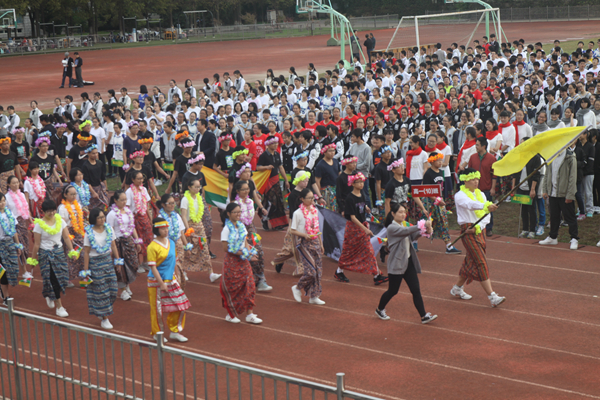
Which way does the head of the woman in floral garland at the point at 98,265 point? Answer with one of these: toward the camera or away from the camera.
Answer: toward the camera

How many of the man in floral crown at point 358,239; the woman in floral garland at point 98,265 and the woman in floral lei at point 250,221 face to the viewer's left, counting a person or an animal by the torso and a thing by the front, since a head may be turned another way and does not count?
0

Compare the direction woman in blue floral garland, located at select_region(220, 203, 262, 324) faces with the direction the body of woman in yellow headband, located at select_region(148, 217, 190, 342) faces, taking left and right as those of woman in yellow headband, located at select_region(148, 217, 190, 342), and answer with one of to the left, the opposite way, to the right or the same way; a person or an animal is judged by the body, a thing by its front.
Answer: the same way

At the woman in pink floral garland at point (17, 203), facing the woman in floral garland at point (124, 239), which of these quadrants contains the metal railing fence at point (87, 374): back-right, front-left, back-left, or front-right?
front-right

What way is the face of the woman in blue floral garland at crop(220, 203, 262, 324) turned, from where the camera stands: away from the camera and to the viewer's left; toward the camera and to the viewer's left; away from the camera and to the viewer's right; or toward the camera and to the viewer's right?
toward the camera and to the viewer's right

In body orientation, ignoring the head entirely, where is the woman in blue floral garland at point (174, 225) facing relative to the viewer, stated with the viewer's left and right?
facing the viewer and to the right of the viewer

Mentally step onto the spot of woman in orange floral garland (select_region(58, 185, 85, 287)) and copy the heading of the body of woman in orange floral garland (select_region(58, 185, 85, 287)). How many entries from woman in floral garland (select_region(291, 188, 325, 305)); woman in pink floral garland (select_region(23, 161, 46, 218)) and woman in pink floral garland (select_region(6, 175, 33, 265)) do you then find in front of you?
1

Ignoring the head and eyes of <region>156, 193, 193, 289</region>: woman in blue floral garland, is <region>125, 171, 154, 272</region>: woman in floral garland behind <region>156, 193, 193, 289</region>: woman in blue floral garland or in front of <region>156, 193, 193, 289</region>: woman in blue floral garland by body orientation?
behind

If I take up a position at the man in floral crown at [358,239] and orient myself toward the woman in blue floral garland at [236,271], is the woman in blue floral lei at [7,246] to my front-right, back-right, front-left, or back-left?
front-right

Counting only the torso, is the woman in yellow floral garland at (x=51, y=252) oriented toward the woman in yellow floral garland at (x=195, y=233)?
no

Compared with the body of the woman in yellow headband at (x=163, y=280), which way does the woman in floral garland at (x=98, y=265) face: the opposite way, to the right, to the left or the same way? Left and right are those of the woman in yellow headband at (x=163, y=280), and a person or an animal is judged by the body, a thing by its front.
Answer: the same way
